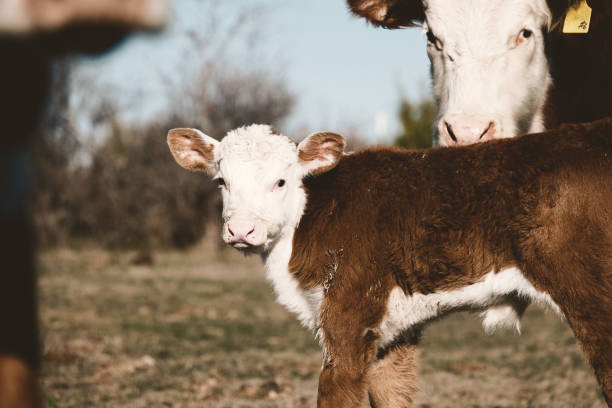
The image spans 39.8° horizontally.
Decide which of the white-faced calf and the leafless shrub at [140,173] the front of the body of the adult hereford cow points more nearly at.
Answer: the white-faced calf

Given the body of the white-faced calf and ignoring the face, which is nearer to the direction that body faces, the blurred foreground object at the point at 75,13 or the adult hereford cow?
the blurred foreground object

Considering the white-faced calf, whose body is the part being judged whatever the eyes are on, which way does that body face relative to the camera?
to the viewer's left

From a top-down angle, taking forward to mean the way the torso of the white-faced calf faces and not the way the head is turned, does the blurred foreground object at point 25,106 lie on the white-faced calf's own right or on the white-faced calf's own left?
on the white-faced calf's own left

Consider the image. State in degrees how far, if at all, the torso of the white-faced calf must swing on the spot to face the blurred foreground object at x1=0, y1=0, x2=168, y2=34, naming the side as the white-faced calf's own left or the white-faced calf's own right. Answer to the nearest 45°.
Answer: approximately 90° to the white-faced calf's own left

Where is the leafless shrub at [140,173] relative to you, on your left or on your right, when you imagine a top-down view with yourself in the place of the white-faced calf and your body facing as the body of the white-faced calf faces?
on your right

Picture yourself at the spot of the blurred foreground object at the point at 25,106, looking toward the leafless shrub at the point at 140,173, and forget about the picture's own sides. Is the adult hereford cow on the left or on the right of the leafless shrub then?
right

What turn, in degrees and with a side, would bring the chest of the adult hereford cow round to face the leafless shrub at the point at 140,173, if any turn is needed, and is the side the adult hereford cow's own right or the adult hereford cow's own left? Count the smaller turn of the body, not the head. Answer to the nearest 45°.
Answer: approximately 90° to the adult hereford cow's own right

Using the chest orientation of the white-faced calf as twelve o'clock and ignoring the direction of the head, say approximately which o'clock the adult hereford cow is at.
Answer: The adult hereford cow is roughly at 4 o'clock from the white-faced calf.

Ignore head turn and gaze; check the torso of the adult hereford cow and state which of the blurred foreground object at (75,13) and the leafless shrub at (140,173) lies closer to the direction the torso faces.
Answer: the blurred foreground object

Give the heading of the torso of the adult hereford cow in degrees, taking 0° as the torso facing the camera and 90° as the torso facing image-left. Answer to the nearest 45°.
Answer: approximately 45°
